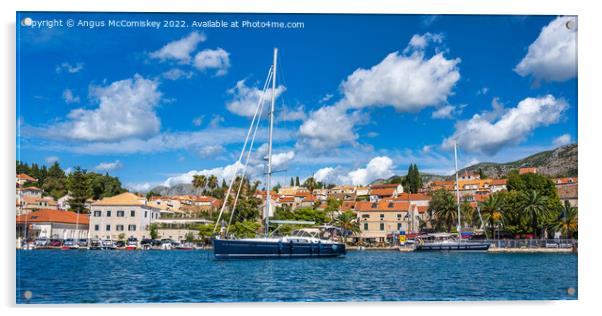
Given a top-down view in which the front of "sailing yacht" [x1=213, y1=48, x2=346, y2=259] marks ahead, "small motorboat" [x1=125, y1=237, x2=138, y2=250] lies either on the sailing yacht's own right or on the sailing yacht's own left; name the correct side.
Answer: on the sailing yacht's own right

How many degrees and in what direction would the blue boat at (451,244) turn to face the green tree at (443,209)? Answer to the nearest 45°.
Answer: approximately 90° to its left

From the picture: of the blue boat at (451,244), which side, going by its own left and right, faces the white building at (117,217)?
back

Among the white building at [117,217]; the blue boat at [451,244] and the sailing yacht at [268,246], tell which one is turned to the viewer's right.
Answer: the blue boat

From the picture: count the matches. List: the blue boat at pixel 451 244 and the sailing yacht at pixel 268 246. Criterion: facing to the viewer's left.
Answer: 1

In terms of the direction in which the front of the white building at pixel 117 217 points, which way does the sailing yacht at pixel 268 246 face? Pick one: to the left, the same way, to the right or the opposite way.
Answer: to the right

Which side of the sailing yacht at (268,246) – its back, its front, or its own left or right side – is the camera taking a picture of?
left

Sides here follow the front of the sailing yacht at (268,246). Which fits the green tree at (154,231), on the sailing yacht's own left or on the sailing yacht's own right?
on the sailing yacht's own right

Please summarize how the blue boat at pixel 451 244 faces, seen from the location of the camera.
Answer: facing to the right of the viewer
